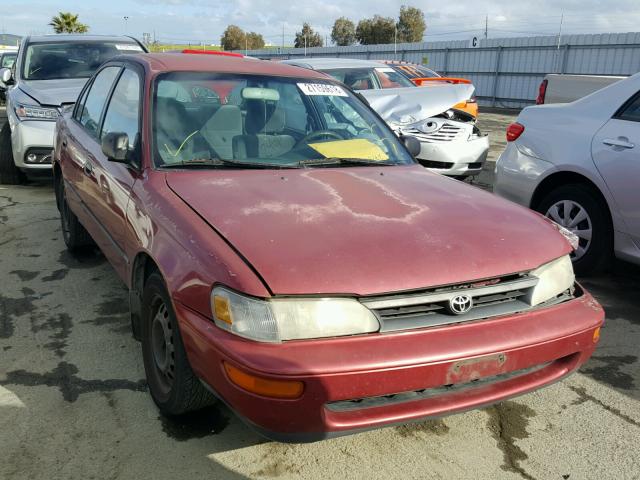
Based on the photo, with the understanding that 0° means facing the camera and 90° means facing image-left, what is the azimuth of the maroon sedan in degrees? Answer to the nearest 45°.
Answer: approximately 315°

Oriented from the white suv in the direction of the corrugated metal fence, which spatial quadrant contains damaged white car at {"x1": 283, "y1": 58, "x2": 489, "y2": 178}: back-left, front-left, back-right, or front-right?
front-right

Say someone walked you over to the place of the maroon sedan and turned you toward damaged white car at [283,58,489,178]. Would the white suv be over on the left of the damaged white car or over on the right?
left

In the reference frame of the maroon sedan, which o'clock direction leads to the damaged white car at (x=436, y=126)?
The damaged white car is roughly at 8 o'clock from the maroon sedan.

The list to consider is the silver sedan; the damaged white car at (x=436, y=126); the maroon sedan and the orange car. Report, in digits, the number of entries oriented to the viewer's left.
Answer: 0

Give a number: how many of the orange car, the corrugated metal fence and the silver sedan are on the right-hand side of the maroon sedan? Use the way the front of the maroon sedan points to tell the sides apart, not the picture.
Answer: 0

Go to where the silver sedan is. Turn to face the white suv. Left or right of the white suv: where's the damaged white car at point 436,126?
right

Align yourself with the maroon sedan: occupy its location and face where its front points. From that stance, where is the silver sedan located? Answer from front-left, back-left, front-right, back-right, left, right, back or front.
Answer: left

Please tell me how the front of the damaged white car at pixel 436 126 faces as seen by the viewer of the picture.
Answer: facing the viewer and to the right of the viewer

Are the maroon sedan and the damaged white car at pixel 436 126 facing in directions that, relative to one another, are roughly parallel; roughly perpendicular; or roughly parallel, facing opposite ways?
roughly parallel

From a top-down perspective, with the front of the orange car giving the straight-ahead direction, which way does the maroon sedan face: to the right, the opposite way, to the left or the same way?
the same way

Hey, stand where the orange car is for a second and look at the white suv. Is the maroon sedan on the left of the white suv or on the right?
left

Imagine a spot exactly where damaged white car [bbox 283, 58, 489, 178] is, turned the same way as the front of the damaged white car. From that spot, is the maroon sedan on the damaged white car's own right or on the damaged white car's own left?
on the damaged white car's own right

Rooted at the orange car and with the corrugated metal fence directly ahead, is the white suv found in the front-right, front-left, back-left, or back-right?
back-left

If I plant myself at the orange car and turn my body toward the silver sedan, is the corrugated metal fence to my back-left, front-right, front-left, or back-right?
back-left

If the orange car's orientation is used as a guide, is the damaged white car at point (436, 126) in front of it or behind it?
in front
